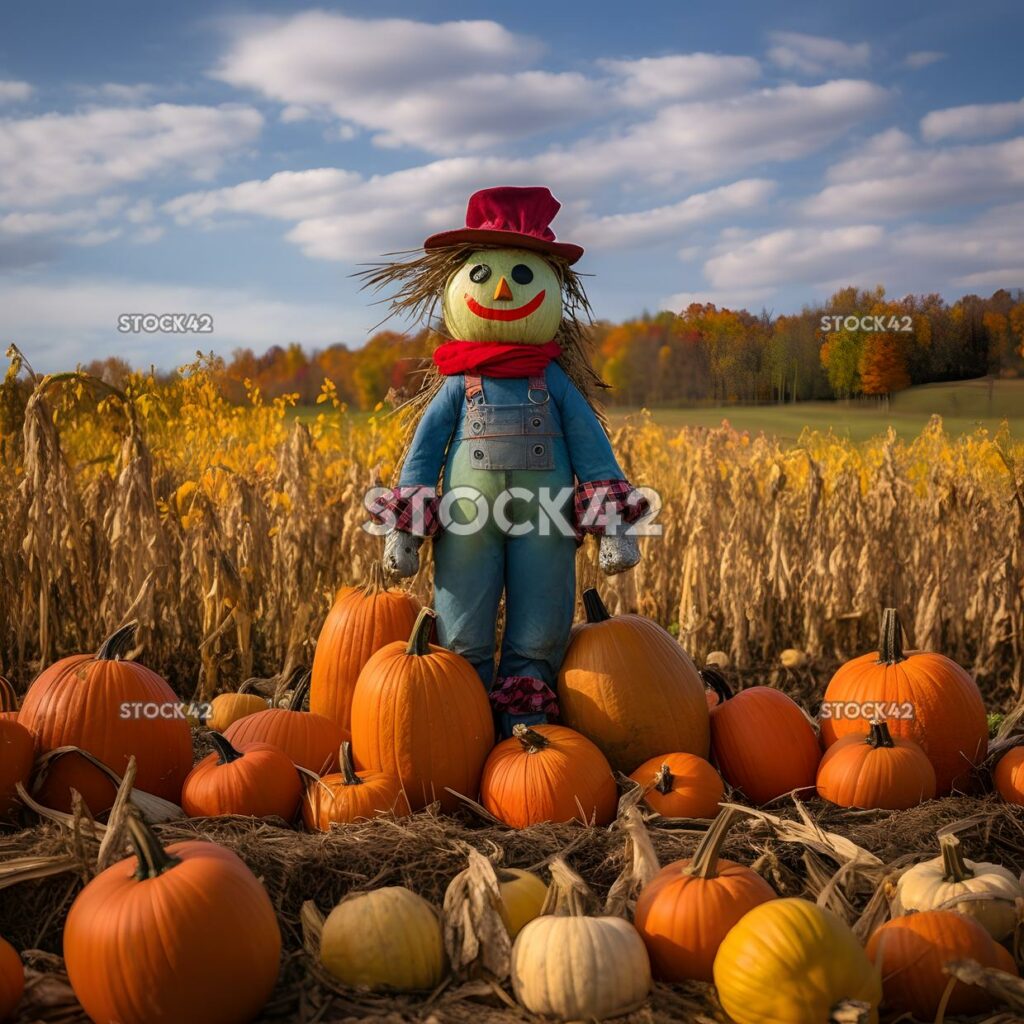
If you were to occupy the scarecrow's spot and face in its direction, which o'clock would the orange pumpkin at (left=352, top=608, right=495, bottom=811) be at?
The orange pumpkin is roughly at 1 o'clock from the scarecrow.

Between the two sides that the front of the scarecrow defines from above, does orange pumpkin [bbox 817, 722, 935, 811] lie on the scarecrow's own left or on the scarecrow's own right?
on the scarecrow's own left

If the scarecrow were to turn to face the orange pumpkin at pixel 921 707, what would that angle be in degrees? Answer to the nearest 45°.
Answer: approximately 90° to its left

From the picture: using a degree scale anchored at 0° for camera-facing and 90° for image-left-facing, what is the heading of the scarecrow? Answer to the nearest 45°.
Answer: approximately 0°

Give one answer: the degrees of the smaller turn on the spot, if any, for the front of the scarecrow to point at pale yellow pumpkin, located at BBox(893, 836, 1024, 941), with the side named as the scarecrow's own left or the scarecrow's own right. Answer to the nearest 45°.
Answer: approximately 45° to the scarecrow's own left

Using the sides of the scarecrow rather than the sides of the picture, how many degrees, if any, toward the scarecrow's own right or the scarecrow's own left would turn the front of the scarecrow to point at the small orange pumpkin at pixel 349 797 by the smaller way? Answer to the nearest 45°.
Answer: approximately 45° to the scarecrow's own right

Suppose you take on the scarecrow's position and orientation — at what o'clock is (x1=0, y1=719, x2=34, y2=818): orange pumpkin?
The orange pumpkin is roughly at 2 o'clock from the scarecrow.

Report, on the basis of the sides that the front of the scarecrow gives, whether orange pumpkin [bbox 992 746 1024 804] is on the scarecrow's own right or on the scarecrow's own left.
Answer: on the scarecrow's own left
